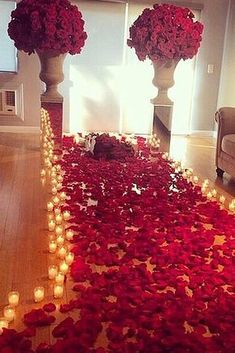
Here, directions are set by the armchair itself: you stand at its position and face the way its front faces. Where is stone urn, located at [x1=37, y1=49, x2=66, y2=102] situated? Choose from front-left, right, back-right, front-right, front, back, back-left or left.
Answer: front-right

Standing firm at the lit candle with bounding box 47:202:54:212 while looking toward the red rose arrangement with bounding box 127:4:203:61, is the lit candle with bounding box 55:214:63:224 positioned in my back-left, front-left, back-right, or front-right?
back-right

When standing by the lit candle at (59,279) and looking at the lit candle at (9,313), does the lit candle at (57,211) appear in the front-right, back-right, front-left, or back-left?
back-right

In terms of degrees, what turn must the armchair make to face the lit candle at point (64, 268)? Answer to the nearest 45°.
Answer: approximately 45° to its left

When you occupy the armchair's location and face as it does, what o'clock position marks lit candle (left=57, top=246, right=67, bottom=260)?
The lit candle is roughly at 11 o'clock from the armchair.

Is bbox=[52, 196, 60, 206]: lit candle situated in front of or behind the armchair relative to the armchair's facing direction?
in front

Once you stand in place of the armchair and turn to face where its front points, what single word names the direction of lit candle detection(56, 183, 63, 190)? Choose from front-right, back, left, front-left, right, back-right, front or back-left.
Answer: front

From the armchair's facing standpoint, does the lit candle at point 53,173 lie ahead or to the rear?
ahead

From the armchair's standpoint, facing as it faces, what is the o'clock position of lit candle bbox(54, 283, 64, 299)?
The lit candle is roughly at 11 o'clock from the armchair.

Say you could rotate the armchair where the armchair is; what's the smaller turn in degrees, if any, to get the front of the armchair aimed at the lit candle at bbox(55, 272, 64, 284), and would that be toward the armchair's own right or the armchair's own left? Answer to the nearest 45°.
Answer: approximately 45° to the armchair's own left

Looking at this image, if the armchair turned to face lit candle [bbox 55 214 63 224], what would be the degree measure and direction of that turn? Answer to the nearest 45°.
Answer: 0° — it already faces it

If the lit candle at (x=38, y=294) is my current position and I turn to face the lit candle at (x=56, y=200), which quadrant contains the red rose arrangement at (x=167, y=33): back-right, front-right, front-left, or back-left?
front-right

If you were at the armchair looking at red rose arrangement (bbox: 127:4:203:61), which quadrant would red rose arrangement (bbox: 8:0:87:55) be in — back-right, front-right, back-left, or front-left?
front-left

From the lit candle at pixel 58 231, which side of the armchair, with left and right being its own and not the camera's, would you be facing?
front

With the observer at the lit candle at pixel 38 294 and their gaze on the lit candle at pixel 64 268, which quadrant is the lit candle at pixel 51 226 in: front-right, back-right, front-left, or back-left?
front-left

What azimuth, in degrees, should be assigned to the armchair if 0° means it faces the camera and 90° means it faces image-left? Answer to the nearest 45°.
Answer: approximately 45°
